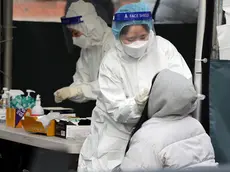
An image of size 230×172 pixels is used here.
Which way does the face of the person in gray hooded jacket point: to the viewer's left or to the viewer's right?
to the viewer's left

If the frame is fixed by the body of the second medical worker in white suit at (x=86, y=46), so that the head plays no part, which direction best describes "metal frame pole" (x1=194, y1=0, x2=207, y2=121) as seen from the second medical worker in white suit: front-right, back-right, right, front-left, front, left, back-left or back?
back-left

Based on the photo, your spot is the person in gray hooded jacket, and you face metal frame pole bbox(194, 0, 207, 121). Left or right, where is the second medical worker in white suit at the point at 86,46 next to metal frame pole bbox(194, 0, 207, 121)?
left

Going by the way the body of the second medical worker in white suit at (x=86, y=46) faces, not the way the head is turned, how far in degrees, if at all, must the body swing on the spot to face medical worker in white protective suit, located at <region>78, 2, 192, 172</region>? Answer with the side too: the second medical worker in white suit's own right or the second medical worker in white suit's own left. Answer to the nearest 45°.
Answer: approximately 90° to the second medical worker in white suit's own left

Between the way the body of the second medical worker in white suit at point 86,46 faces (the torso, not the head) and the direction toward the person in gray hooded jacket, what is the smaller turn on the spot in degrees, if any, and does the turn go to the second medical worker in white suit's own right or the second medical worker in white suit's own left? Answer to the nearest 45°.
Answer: approximately 90° to the second medical worker in white suit's own left
